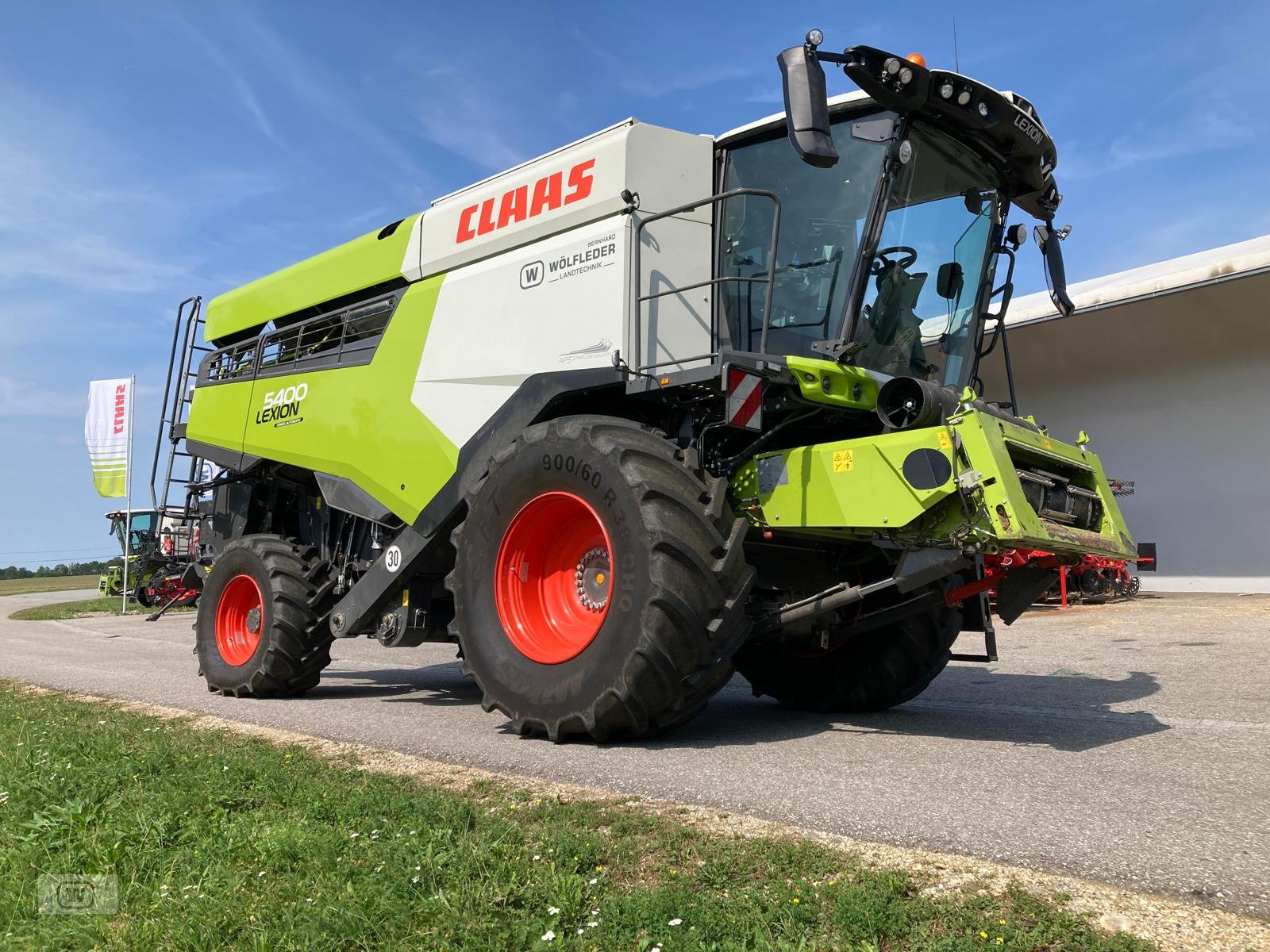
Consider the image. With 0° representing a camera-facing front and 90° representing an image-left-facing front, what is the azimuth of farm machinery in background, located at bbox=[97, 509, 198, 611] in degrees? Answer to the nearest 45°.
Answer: approximately 45°

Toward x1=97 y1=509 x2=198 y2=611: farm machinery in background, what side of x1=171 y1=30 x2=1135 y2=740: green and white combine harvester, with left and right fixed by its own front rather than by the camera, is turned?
back

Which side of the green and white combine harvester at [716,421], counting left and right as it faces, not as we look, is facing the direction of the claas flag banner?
back

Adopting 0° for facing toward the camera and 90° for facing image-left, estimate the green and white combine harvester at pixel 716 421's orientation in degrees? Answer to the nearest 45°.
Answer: approximately 315°

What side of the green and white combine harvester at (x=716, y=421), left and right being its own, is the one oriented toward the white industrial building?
left

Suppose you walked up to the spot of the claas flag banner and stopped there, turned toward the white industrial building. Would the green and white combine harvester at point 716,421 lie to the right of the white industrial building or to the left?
right
